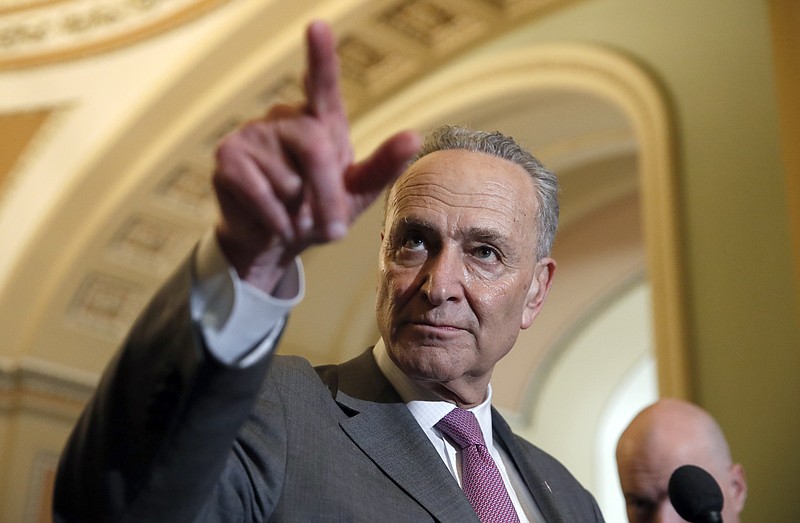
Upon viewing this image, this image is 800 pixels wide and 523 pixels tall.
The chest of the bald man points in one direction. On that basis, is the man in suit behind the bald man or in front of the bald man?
in front

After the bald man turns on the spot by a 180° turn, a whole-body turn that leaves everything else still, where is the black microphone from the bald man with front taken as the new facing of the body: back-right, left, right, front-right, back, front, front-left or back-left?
back-right

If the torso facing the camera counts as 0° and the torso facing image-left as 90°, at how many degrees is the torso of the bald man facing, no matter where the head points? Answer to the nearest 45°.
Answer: approximately 45°
